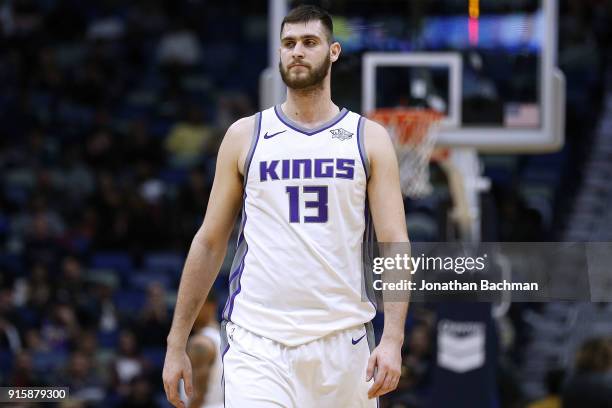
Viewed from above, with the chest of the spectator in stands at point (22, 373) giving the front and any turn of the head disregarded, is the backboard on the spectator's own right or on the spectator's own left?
on the spectator's own left

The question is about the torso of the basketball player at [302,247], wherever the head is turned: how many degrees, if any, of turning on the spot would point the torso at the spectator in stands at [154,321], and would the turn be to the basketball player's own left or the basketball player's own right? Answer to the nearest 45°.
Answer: approximately 180°

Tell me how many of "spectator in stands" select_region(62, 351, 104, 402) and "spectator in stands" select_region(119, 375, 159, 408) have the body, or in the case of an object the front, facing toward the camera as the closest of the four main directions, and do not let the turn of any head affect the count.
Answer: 2

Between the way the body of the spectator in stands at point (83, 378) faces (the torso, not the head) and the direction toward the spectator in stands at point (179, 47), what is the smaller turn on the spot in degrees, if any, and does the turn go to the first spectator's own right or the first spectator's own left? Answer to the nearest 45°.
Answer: approximately 180°

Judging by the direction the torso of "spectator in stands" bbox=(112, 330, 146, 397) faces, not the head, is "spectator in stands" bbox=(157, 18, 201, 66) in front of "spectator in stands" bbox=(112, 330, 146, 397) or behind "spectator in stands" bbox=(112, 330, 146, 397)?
behind

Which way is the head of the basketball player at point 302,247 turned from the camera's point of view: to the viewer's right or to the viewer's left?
to the viewer's left

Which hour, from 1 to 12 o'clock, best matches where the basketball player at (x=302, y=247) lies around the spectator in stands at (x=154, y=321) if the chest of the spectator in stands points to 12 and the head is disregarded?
The basketball player is roughly at 12 o'clock from the spectator in stands.
